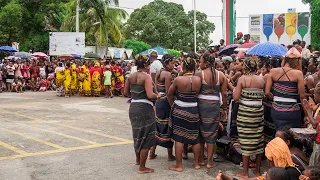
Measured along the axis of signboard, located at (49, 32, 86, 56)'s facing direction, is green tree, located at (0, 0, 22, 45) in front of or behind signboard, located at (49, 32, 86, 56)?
behind

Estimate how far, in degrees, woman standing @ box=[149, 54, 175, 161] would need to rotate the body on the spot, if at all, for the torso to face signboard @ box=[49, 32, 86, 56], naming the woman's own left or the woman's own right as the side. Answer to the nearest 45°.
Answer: approximately 45° to the woman's own left

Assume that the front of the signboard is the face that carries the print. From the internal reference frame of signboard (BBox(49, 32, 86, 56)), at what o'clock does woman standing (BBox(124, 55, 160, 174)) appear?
The woman standing is roughly at 12 o'clock from the signboard.

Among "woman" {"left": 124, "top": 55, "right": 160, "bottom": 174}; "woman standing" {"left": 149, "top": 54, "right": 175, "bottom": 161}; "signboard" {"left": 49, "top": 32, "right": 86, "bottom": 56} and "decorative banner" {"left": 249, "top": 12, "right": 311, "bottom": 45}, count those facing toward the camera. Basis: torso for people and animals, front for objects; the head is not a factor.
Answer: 2

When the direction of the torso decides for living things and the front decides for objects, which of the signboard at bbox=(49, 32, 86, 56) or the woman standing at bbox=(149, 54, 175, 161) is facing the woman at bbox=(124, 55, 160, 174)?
the signboard
